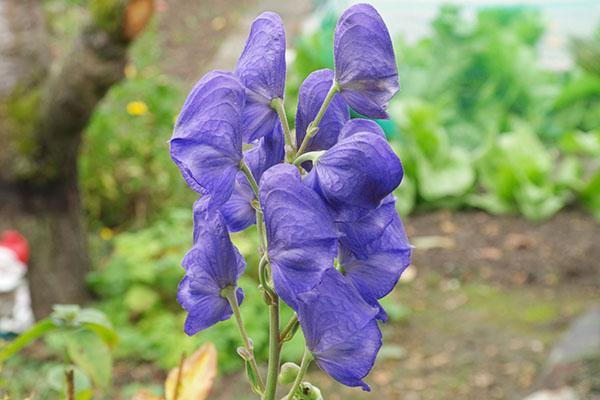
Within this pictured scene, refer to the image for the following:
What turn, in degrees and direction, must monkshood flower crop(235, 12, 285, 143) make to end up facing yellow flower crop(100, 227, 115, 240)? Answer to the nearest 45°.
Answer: approximately 90° to its right

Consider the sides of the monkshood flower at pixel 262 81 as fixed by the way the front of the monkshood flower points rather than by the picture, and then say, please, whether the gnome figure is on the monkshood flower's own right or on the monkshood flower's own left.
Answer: on the monkshood flower's own right

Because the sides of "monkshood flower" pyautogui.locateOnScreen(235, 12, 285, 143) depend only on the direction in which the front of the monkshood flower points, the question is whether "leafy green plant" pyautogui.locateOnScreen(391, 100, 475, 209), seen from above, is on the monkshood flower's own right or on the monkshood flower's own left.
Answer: on the monkshood flower's own right

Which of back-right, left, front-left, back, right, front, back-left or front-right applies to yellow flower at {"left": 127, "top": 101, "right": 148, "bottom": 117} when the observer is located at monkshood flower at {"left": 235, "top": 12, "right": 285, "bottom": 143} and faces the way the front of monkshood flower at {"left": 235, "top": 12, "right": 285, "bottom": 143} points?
right

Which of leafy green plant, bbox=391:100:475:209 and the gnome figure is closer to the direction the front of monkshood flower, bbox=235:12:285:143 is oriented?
the gnome figure

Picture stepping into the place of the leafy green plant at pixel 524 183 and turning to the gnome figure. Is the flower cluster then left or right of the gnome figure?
left

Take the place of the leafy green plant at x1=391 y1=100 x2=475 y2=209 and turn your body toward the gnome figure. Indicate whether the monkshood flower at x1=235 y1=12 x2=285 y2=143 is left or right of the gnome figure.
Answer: left
